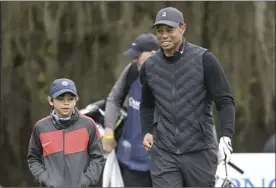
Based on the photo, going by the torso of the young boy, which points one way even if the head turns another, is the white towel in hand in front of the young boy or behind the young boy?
behind

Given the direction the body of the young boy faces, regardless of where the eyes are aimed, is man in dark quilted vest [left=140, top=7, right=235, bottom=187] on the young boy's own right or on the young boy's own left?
on the young boy's own left

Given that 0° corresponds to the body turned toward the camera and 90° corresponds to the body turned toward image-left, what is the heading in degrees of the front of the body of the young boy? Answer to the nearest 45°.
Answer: approximately 0°

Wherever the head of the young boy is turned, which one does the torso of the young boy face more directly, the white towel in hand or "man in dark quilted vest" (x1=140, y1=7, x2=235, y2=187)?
the man in dark quilted vest
